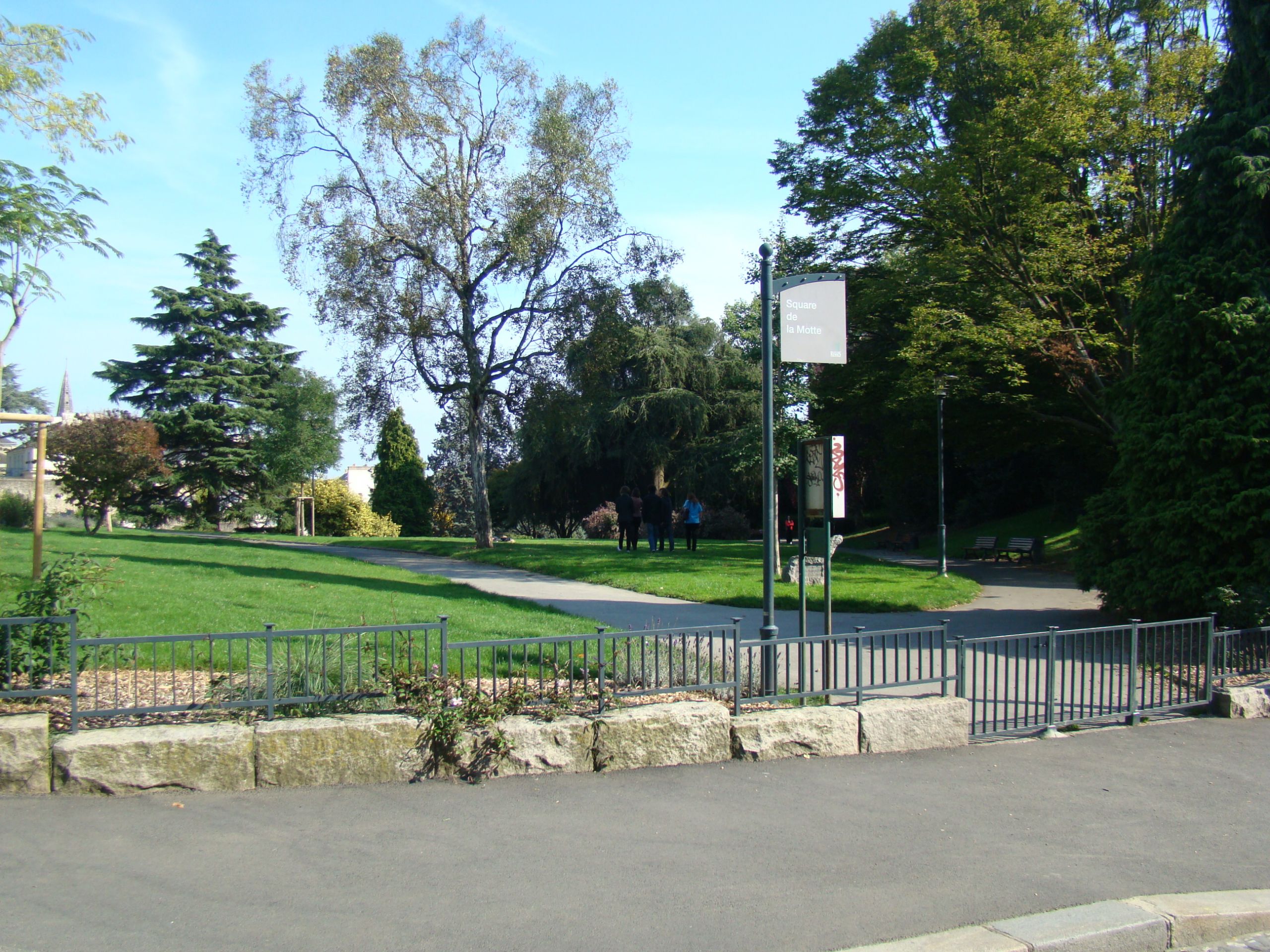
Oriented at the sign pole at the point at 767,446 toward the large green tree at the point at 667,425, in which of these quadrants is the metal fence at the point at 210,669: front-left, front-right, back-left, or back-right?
back-left

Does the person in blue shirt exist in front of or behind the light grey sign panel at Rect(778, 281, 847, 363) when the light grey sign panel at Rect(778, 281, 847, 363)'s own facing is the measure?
behind

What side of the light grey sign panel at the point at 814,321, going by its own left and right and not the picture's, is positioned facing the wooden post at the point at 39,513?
right

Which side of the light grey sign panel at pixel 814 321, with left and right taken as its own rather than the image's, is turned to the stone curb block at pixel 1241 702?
left

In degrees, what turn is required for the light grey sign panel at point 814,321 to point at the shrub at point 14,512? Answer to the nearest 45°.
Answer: approximately 135° to its right

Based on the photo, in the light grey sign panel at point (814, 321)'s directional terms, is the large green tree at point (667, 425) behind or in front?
behind

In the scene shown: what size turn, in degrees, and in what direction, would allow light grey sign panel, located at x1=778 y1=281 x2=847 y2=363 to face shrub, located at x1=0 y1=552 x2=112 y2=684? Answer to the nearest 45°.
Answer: approximately 45° to its right

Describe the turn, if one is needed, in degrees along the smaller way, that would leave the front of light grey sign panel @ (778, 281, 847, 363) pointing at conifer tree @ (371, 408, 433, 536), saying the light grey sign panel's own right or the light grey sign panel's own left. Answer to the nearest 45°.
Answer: approximately 135° to the light grey sign panel's own right

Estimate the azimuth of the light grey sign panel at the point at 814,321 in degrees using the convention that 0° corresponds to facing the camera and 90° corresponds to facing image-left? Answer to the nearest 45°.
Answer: approximately 0°

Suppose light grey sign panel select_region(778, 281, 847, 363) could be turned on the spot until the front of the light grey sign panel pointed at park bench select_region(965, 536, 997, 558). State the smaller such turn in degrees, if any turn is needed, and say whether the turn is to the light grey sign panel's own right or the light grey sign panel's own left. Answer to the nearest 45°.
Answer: approximately 180°

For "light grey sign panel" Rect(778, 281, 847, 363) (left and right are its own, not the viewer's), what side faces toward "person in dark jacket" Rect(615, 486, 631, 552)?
back

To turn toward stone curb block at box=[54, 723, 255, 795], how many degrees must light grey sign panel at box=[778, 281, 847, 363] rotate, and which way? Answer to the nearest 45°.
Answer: approximately 45° to its right

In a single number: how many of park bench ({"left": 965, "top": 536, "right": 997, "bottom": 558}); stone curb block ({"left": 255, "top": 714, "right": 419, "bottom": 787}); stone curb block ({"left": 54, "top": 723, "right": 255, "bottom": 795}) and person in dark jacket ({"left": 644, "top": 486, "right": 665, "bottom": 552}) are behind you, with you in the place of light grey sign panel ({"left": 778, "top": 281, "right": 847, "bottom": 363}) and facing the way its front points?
2

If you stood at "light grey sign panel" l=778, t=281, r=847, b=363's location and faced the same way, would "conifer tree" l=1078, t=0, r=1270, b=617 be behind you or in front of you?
behind
